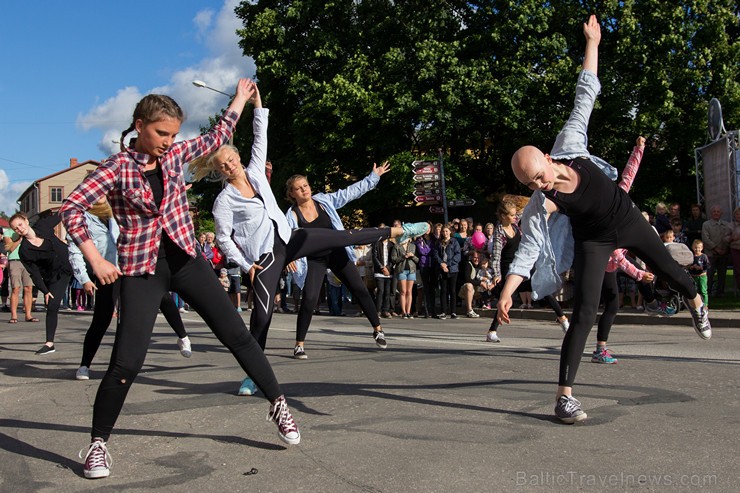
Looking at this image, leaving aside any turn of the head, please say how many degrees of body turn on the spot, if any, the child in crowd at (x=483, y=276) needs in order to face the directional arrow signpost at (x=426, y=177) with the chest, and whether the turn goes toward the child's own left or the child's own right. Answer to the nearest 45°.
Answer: approximately 135° to the child's own right

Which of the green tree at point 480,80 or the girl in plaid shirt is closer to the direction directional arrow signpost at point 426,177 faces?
the girl in plaid shirt

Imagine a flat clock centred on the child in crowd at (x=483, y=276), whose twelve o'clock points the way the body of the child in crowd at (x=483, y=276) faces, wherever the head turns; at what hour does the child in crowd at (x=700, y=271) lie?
the child in crowd at (x=700, y=271) is roughly at 10 o'clock from the child in crowd at (x=483, y=276).

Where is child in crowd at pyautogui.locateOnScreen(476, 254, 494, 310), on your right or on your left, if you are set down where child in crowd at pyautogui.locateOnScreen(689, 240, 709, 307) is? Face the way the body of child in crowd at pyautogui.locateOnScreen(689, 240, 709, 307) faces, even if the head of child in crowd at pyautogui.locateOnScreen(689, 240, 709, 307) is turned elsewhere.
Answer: on your right

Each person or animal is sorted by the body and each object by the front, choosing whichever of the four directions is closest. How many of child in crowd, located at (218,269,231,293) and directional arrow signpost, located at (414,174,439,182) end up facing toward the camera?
2

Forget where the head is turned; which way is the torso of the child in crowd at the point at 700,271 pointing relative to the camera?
toward the camera

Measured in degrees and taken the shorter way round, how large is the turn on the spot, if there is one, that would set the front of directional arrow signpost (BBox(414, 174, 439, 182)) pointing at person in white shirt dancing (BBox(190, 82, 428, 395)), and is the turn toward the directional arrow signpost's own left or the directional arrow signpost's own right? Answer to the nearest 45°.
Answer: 0° — it already faces them

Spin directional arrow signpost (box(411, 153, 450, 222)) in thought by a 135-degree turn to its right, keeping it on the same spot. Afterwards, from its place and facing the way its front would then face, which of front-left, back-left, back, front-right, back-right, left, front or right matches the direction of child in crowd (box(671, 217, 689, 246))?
back

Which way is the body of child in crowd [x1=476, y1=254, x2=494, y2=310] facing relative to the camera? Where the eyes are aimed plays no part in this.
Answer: toward the camera

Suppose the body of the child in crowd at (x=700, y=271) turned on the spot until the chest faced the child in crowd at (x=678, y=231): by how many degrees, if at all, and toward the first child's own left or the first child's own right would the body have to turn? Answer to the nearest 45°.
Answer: approximately 180°

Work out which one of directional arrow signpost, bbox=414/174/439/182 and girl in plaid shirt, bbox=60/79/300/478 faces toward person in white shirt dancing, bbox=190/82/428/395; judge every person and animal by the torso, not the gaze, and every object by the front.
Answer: the directional arrow signpost

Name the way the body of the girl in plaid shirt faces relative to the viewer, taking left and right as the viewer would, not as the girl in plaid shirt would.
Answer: facing the viewer
